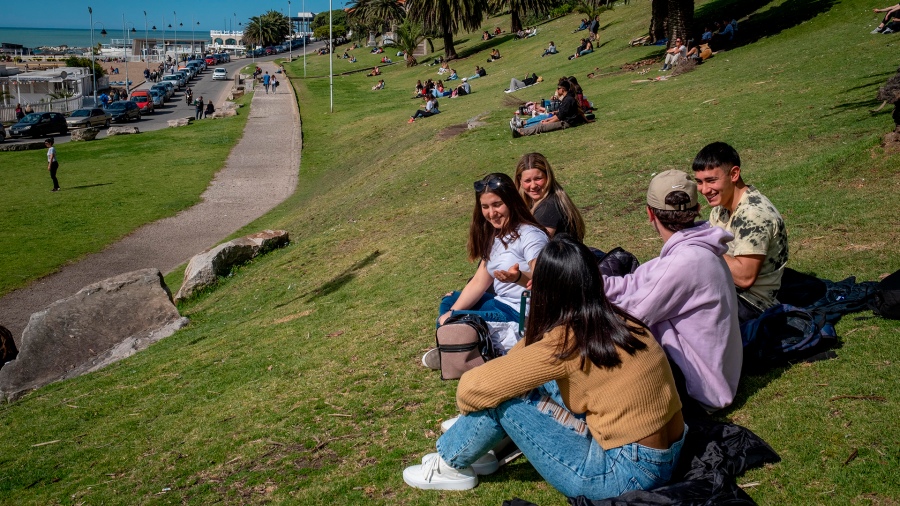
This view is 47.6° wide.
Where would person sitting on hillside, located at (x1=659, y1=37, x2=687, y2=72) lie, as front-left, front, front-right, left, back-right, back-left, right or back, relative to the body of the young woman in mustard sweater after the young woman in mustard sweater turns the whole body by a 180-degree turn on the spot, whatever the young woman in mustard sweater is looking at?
back-left

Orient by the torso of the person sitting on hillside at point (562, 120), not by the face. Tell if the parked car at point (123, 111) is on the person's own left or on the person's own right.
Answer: on the person's own right

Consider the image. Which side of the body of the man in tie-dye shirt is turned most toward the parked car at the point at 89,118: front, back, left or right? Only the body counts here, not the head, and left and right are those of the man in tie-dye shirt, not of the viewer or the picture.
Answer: right

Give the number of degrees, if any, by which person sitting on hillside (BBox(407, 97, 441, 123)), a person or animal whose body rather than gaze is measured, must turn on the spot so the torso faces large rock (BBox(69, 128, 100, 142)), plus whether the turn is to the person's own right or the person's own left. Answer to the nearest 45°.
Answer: approximately 45° to the person's own right

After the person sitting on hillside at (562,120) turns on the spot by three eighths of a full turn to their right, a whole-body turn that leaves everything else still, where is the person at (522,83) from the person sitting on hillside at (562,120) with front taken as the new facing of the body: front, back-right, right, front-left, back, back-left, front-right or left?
front-left

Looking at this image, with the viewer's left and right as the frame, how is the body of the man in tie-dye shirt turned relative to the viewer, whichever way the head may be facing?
facing the viewer and to the left of the viewer

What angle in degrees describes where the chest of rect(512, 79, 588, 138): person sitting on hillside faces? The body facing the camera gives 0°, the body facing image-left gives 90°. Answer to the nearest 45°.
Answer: approximately 90°

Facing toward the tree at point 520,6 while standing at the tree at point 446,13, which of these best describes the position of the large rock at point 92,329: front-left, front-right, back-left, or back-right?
back-right

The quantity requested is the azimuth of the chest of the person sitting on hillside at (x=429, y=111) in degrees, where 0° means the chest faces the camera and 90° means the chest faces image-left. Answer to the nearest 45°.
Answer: approximately 90°

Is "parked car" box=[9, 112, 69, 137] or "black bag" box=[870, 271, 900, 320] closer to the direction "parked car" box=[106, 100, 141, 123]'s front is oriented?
the parked car

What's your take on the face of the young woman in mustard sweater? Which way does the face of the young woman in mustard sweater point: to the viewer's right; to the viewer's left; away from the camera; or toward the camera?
away from the camera

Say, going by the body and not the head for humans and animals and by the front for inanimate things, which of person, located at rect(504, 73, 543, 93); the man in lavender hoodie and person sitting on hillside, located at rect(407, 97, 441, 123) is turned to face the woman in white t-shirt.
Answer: the man in lavender hoodie

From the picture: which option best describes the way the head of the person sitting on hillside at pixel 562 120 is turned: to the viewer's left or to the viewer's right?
to the viewer's left

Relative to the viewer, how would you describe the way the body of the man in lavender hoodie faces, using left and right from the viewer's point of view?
facing away from the viewer and to the left of the viewer
